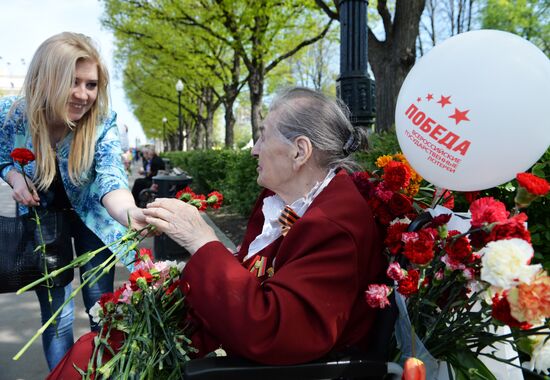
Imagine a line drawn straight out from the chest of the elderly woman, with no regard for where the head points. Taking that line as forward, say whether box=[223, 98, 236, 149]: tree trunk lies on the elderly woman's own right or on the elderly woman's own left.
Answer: on the elderly woman's own right

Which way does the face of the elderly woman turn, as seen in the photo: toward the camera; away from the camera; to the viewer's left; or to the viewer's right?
to the viewer's left

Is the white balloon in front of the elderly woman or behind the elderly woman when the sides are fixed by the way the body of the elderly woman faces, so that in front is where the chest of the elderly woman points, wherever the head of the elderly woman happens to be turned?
behind

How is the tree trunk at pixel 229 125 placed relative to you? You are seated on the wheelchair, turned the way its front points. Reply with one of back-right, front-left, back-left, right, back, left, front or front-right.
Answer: right

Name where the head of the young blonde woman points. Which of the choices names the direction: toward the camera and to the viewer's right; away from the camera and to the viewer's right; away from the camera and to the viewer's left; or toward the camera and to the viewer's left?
toward the camera and to the viewer's right

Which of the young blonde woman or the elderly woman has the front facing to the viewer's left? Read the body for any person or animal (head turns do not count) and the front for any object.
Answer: the elderly woman

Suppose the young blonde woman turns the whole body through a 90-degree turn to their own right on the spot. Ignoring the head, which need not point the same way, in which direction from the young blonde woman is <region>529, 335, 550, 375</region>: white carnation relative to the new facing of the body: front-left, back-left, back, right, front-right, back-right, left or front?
left

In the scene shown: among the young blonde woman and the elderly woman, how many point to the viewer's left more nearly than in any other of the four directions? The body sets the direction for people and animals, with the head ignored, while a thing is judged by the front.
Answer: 1

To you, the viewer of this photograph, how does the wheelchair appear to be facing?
facing to the left of the viewer

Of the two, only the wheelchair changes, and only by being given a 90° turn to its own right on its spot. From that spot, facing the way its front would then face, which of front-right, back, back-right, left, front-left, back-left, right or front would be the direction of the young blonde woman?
front-left

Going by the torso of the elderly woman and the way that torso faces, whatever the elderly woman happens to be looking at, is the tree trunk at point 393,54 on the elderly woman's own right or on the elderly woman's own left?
on the elderly woman's own right

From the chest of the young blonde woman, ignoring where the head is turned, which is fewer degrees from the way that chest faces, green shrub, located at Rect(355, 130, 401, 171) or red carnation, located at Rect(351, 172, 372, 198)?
the red carnation

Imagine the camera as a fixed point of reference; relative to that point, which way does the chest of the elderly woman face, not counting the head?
to the viewer's left

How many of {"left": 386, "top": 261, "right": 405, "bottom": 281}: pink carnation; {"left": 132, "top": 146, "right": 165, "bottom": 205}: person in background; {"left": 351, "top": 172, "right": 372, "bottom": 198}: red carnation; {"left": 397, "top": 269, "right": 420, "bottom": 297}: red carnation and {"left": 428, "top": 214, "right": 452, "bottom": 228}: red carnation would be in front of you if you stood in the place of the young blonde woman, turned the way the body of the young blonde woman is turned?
4

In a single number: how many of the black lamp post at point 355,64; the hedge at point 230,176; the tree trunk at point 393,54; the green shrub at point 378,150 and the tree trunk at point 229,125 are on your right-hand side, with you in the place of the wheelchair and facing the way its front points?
5
